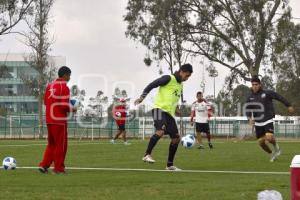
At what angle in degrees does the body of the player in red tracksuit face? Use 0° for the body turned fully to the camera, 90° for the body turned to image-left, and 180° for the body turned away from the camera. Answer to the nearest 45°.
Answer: approximately 225°

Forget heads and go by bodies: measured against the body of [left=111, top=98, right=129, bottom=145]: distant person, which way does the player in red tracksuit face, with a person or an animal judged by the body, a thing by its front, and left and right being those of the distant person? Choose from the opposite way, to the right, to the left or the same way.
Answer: to the left

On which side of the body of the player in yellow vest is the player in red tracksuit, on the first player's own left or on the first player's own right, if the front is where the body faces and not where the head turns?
on the first player's own right

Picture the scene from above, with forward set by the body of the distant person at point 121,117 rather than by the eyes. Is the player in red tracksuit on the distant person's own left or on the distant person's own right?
on the distant person's own right

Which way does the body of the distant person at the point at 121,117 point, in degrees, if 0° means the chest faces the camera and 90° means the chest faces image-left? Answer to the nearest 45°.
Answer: approximately 315°
